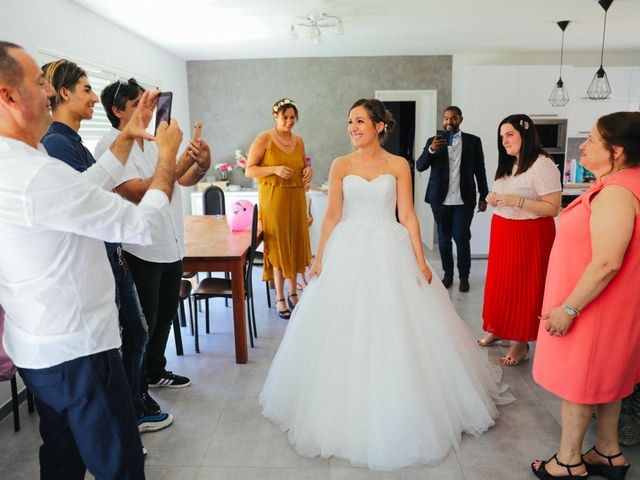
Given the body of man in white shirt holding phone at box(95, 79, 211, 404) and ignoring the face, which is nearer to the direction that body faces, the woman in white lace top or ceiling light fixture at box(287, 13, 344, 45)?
the woman in white lace top

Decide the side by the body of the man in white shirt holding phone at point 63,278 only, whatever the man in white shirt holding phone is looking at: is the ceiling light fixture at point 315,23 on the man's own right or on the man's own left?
on the man's own left

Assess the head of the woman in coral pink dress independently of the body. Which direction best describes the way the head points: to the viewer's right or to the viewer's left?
to the viewer's left

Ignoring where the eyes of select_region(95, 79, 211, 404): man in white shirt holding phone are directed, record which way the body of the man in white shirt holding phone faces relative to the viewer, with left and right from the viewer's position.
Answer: facing to the right of the viewer

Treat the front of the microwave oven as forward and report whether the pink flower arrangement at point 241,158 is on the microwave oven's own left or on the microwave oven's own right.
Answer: on the microwave oven's own right

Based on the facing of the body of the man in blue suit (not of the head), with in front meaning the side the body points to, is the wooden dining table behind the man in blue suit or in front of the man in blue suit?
in front

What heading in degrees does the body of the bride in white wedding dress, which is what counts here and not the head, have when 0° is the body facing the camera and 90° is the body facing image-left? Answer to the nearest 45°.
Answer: approximately 0°

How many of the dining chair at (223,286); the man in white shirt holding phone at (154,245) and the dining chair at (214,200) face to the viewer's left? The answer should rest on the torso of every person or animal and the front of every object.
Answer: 1

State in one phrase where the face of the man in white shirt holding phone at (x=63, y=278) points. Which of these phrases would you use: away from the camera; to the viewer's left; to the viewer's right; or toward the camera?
to the viewer's right

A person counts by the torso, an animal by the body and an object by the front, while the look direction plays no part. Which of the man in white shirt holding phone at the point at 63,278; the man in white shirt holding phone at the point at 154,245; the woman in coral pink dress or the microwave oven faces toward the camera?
the microwave oven

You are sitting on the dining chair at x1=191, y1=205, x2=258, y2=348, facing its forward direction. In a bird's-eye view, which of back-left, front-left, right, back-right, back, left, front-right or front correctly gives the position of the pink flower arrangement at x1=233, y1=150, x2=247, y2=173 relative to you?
right

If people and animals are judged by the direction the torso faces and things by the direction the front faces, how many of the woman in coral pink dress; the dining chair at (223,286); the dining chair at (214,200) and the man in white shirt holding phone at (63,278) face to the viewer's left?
2

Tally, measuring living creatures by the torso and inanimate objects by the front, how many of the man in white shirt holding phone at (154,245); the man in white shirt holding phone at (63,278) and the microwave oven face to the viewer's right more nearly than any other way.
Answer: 2

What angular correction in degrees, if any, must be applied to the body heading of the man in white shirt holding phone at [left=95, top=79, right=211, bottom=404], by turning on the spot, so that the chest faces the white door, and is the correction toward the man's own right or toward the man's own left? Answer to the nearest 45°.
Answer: approximately 45° to the man's own left

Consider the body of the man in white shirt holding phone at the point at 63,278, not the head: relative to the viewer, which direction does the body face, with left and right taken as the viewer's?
facing to the right of the viewer

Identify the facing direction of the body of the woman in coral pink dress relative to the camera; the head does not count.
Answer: to the viewer's left

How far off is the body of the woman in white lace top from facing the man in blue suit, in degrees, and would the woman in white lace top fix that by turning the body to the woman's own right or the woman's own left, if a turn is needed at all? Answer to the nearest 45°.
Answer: approximately 135° to the woman's own right

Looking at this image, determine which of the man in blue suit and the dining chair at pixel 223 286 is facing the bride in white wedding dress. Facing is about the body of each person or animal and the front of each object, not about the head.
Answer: the man in blue suit
